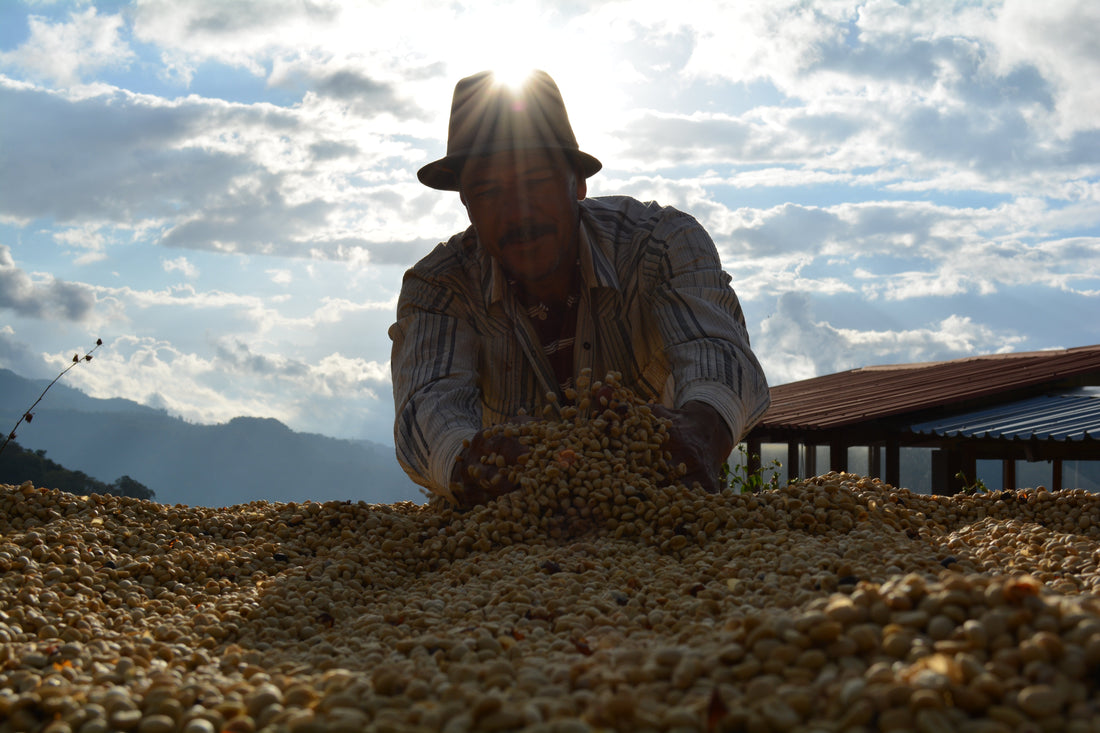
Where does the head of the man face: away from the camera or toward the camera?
toward the camera

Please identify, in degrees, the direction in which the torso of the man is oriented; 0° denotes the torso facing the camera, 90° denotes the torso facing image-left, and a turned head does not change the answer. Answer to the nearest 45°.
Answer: approximately 0°

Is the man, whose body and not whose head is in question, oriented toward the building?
no
